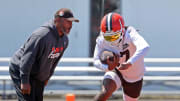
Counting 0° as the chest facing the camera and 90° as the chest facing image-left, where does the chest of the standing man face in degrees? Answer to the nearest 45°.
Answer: approximately 315°
